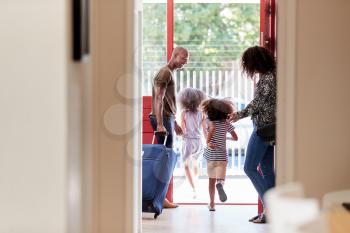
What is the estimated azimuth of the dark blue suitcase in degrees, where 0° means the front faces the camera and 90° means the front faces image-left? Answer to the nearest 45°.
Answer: approximately 45°

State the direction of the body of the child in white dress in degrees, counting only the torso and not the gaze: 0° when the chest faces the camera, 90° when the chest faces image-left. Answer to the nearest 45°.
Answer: approximately 180°

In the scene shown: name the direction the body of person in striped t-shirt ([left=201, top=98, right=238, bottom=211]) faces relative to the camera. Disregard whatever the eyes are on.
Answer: away from the camera

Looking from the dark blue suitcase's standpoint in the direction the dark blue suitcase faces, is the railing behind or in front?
behind

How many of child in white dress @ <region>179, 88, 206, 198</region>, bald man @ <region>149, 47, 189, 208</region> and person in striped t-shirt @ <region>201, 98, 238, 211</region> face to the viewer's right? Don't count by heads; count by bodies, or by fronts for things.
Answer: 1

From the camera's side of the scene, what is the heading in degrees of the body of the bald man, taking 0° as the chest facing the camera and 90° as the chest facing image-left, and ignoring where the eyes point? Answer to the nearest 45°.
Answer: approximately 270°

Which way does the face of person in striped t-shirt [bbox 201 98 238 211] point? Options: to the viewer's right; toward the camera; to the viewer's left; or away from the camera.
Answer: away from the camera

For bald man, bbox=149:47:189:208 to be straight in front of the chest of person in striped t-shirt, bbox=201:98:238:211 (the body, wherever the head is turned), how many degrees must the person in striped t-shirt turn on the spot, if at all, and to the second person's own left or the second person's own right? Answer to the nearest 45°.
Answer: approximately 135° to the second person's own left

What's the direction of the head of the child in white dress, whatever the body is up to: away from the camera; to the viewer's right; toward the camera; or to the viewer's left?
away from the camera
